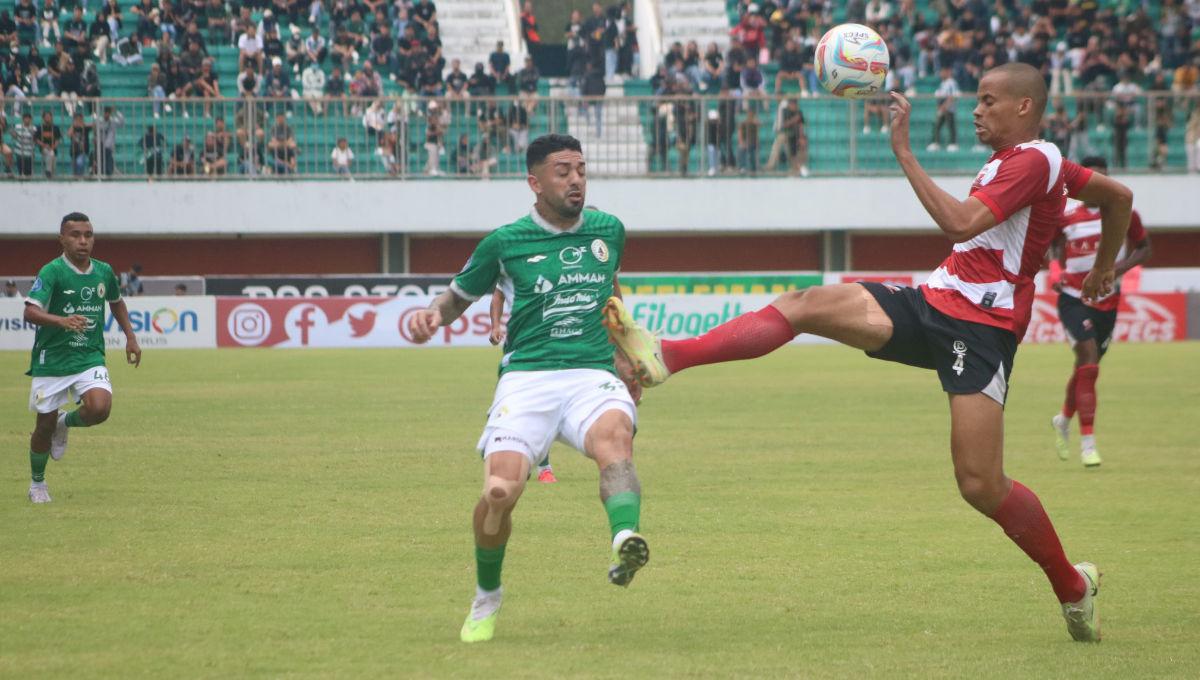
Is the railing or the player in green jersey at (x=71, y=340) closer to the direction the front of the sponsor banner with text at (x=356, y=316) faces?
the player in green jersey

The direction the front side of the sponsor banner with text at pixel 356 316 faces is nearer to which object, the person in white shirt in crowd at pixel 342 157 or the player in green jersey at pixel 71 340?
the player in green jersey

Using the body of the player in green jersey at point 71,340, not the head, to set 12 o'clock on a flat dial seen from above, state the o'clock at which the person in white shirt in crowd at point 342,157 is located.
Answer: The person in white shirt in crowd is roughly at 8 o'clock from the player in green jersey.

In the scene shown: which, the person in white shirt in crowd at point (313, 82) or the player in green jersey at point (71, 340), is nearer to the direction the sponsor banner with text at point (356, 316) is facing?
the player in green jersey

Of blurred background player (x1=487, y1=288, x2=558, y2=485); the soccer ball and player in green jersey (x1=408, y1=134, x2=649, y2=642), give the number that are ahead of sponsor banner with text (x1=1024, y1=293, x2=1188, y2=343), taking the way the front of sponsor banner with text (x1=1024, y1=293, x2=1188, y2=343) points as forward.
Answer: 3

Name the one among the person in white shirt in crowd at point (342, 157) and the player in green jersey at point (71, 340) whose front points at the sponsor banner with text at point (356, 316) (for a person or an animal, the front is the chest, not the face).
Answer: the person in white shirt in crowd

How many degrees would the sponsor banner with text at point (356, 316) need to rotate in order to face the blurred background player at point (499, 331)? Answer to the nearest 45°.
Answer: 0° — it already faces them

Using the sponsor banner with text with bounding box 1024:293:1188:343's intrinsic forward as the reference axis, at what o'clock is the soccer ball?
The soccer ball is roughly at 12 o'clock from the sponsor banner with text.
